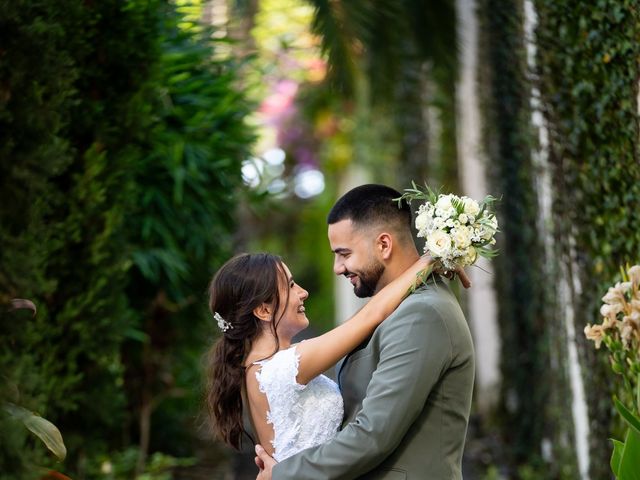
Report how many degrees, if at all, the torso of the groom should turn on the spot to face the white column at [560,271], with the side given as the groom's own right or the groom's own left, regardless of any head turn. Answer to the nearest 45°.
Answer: approximately 135° to the groom's own right

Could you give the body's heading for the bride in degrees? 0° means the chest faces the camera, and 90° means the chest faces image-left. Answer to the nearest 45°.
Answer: approximately 270°

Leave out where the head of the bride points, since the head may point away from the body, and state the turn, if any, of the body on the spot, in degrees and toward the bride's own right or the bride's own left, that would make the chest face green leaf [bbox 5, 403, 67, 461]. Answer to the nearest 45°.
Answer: approximately 180°

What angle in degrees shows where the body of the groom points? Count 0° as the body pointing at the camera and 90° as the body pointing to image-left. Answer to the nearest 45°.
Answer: approximately 90°

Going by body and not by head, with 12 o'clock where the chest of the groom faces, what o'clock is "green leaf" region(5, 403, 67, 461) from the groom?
The green leaf is roughly at 12 o'clock from the groom.

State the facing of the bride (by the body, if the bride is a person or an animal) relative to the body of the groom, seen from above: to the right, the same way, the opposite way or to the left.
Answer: the opposite way

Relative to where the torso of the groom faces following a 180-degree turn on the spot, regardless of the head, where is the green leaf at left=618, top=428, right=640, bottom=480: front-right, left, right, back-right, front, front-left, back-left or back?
front

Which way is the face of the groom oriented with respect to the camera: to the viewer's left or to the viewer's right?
to the viewer's left

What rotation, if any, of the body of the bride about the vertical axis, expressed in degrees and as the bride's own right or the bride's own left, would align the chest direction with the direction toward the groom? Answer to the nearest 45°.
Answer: approximately 45° to the bride's own right

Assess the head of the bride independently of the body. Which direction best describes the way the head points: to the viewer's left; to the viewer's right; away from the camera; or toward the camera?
to the viewer's right

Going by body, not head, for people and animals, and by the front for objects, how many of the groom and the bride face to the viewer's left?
1

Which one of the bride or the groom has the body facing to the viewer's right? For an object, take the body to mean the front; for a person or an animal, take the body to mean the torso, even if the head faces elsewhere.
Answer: the bride
